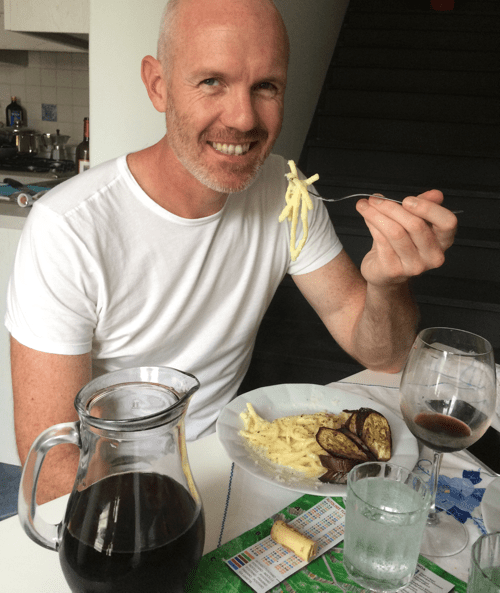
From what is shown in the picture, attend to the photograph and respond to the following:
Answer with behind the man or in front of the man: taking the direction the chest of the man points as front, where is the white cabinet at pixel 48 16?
behind

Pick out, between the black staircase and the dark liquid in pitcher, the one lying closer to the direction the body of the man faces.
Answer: the dark liquid in pitcher

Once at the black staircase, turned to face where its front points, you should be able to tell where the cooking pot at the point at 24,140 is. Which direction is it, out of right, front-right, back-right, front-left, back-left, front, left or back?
right

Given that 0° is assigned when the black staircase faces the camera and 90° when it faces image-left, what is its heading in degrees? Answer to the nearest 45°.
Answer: approximately 0°

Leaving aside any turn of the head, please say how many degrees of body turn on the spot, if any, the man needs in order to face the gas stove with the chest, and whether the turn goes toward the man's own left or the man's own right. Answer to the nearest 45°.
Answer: approximately 180°

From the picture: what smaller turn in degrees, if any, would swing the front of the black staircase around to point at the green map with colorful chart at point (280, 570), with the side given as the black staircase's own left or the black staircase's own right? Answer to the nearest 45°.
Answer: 0° — it already faces it

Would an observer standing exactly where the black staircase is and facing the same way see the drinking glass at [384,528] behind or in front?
in front

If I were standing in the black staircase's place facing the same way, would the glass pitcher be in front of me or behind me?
in front
